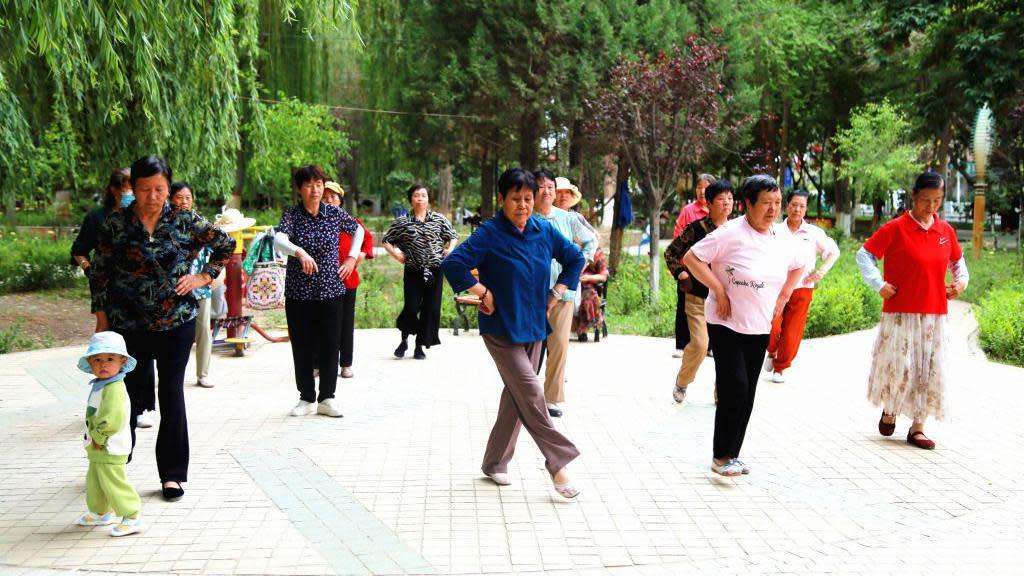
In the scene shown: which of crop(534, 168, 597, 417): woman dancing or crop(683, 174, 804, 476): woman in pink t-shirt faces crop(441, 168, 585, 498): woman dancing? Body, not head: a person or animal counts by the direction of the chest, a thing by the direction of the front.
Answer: crop(534, 168, 597, 417): woman dancing

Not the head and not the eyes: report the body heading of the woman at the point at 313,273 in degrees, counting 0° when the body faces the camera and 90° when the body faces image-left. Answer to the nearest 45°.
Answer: approximately 0°

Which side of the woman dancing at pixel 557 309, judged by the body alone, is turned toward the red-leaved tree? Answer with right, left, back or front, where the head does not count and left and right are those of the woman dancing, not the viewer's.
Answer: back

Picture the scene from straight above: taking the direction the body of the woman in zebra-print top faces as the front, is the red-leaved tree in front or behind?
behind

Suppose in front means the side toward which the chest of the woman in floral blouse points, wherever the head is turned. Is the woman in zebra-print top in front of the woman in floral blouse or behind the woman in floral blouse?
behind

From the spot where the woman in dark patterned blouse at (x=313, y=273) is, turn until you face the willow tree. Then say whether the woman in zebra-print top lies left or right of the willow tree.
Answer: right

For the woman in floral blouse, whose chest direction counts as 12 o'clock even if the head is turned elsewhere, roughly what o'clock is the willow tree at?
The willow tree is roughly at 6 o'clock from the woman in floral blouse.

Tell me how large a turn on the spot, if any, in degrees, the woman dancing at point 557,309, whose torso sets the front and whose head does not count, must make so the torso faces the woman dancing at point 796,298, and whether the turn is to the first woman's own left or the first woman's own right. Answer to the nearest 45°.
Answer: approximately 135° to the first woman's own left

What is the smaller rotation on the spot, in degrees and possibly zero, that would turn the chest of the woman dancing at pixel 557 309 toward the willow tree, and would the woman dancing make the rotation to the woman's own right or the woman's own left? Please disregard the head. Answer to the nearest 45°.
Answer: approximately 135° to the woman's own right

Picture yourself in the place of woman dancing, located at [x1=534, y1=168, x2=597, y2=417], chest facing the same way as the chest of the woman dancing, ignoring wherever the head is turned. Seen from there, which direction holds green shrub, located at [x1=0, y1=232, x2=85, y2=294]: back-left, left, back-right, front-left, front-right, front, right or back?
back-right

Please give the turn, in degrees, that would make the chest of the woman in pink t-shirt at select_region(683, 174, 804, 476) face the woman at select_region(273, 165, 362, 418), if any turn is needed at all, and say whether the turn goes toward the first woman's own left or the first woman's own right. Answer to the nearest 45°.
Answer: approximately 135° to the first woman's own right

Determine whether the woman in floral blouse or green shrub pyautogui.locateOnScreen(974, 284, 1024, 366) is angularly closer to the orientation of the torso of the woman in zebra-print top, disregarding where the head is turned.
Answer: the woman in floral blouse

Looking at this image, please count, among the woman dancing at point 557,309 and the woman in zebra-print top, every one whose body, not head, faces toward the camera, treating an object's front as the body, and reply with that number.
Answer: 2
